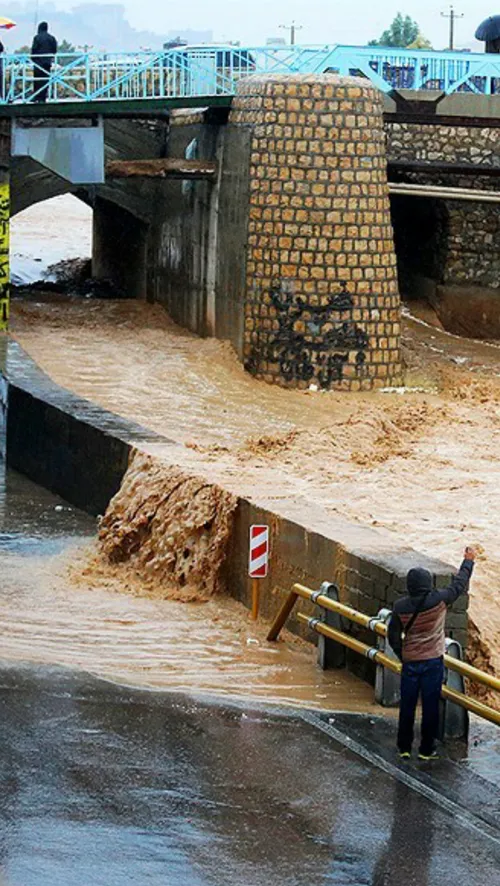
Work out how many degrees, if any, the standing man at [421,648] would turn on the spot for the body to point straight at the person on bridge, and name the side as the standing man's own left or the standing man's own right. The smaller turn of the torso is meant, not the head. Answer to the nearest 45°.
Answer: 0° — they already face them

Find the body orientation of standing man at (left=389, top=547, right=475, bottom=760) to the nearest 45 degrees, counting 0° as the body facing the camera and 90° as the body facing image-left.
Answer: approximately 180°

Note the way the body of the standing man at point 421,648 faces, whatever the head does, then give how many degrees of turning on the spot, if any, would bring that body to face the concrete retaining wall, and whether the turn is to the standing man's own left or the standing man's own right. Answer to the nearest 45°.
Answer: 0° — they already face it

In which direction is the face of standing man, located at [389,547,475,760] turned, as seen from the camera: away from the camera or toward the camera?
away from the camera
